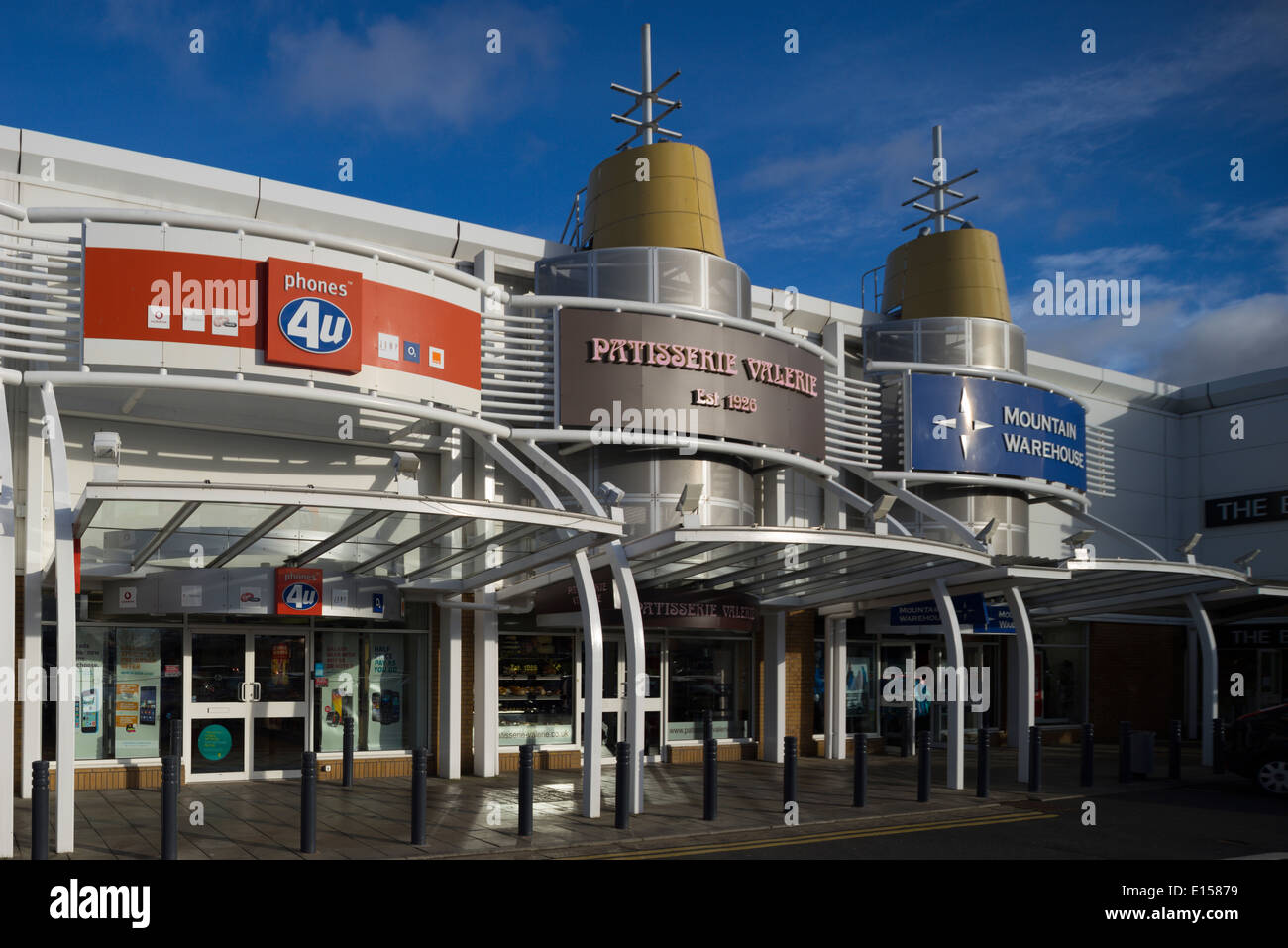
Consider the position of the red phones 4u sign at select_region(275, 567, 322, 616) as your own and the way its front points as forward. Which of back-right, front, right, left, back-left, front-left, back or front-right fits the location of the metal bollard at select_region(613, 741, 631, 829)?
front-left

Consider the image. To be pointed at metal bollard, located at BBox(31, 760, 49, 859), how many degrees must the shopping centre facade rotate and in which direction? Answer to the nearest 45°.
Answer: approximately 45° to its right

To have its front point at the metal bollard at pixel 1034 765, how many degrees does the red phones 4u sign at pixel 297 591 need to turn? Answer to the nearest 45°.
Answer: approximately 90° to its left

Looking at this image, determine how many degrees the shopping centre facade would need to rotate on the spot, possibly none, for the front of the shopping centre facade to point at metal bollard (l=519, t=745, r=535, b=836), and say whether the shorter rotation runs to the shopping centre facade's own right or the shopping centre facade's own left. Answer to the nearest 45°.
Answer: approximately 45° to the shopping centre facade's own right

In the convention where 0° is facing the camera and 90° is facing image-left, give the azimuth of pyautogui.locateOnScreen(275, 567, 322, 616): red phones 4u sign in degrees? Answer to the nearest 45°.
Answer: approximately 0°

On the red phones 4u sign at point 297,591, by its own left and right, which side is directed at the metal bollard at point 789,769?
left

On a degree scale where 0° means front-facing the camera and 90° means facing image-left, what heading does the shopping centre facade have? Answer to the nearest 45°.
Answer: approximately 315°

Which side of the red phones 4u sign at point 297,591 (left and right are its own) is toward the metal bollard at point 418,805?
front

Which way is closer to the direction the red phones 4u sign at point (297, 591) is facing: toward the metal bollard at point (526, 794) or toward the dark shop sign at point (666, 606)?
the metal bollard

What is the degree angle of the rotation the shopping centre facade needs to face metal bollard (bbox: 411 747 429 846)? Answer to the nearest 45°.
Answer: approximately 45° to its right
